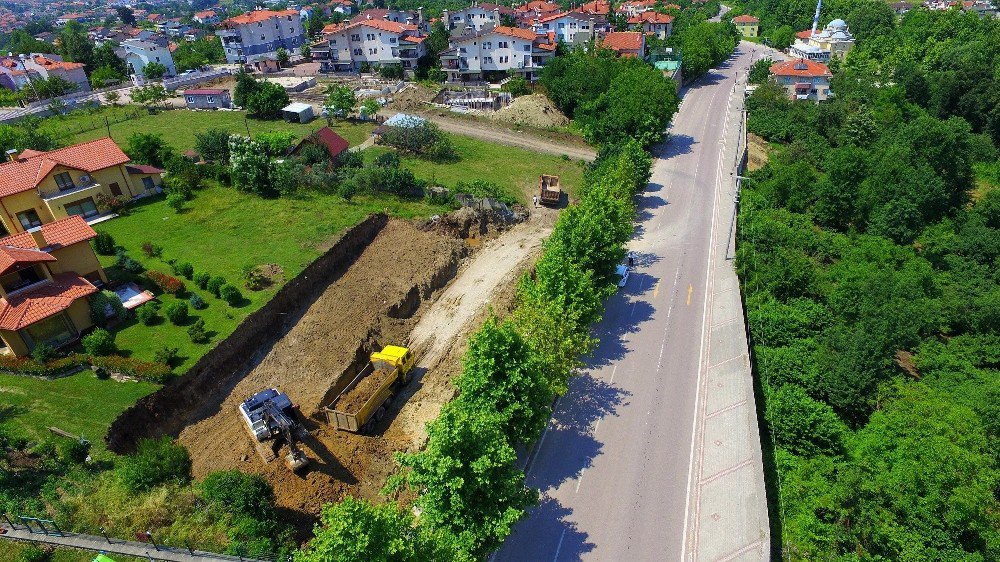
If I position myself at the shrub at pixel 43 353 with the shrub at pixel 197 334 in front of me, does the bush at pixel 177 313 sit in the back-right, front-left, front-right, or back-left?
front-left

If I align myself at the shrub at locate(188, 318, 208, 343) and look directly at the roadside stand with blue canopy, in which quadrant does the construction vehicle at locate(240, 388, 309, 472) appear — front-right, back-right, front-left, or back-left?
front-right

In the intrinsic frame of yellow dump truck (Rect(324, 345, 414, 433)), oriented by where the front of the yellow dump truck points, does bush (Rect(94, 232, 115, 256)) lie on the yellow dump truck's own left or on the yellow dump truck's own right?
on the yellow dump truck's own left

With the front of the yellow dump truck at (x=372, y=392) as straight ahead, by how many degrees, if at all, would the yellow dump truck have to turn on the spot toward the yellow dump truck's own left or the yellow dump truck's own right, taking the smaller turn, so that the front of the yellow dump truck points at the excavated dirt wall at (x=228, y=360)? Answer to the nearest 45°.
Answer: approximately 90° to the yellow dump truck's own left

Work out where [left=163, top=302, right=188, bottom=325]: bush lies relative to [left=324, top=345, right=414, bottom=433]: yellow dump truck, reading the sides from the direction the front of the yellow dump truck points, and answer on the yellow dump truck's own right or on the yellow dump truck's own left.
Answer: on the yellow dump truck's own left

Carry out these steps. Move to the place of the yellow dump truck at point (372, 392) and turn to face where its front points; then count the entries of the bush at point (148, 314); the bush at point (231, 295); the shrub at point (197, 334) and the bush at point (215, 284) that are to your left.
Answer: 4

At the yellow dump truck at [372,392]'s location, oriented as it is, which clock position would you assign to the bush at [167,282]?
The bush is roughly at 9 o'clock from the yellow dump truck.

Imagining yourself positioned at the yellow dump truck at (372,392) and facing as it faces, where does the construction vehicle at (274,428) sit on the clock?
The construction vehicle is roughly at 7 o'clock from the yellow dump truck.

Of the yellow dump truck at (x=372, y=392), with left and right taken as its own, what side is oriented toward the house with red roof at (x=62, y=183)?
left

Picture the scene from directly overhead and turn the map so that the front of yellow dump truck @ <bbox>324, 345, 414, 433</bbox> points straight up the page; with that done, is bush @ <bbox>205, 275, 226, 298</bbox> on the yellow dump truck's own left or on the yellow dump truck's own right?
on the yellow dump truck's own left

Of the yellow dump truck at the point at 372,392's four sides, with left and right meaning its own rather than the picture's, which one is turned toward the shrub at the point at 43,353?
left

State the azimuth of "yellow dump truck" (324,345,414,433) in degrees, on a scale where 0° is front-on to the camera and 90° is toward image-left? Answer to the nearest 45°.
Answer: approximately 225°

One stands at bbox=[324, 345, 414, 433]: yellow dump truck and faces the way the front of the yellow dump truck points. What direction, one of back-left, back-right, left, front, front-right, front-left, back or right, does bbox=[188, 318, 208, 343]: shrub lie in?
left

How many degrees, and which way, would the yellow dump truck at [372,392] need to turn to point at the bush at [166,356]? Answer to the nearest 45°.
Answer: approximately 90° to its left
